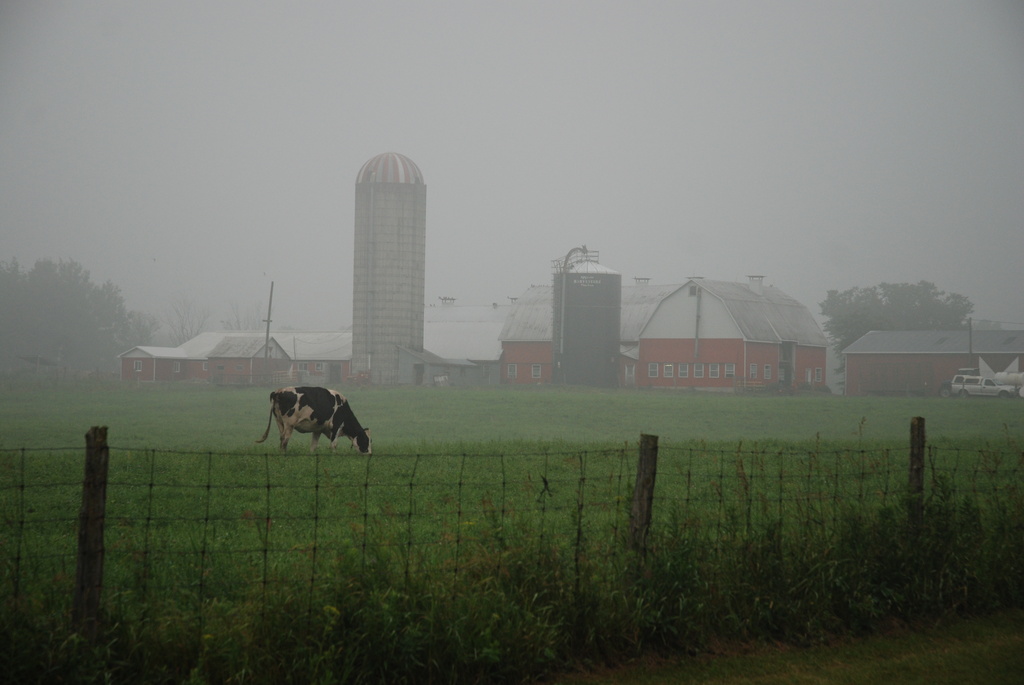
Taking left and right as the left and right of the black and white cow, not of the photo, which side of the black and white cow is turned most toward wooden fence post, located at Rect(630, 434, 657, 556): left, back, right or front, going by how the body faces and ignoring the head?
right

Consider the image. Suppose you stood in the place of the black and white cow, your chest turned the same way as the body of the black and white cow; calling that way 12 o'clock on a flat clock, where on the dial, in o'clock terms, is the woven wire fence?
The woven wire fence is roughly at 3 o'clock from the black and white cow.

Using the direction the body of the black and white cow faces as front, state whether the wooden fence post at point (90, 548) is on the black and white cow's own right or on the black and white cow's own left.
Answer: on the black and white cow's own right

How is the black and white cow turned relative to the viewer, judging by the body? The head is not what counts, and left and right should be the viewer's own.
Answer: facing to the right of the viewer
